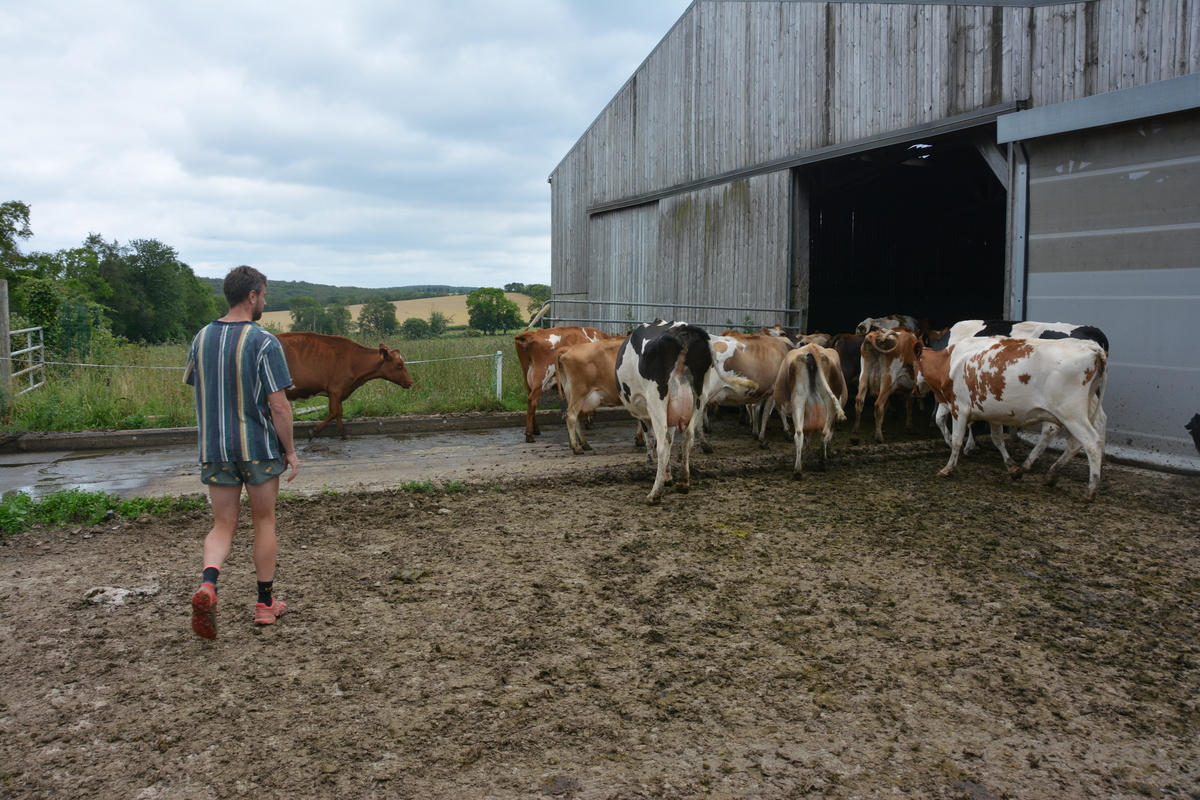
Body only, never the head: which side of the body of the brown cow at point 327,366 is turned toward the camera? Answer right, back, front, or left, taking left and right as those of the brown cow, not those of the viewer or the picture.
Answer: right

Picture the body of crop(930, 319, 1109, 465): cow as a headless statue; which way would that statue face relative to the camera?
to the viewer's left

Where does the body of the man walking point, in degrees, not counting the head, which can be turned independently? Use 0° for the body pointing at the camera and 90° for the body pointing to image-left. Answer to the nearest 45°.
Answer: approximately 225°

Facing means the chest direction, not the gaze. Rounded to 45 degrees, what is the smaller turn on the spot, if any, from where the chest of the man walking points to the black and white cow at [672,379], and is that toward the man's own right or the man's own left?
0° — they already face it

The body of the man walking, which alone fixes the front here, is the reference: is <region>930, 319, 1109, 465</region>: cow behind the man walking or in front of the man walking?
in front

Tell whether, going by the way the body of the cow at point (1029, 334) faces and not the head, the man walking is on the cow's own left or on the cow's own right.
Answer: on the cow's own left

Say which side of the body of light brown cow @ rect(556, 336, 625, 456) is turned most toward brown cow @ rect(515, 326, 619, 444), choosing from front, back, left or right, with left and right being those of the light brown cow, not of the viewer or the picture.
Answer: left

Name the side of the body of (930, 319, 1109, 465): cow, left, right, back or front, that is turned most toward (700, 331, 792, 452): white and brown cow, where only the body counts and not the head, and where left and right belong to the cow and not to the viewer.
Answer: front

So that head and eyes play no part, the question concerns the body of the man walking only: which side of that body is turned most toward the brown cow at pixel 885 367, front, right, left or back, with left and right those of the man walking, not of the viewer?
front

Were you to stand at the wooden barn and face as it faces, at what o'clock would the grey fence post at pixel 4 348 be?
The grey fence post is roughly at 1 o'clock from the wooden barn.

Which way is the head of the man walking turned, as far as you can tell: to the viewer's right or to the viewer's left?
to the viewer's right

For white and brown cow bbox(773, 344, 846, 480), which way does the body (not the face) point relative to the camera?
away from the camera

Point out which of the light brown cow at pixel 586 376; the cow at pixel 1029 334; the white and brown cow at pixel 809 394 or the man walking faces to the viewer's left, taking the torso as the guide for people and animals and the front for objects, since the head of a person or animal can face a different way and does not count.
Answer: the cow
